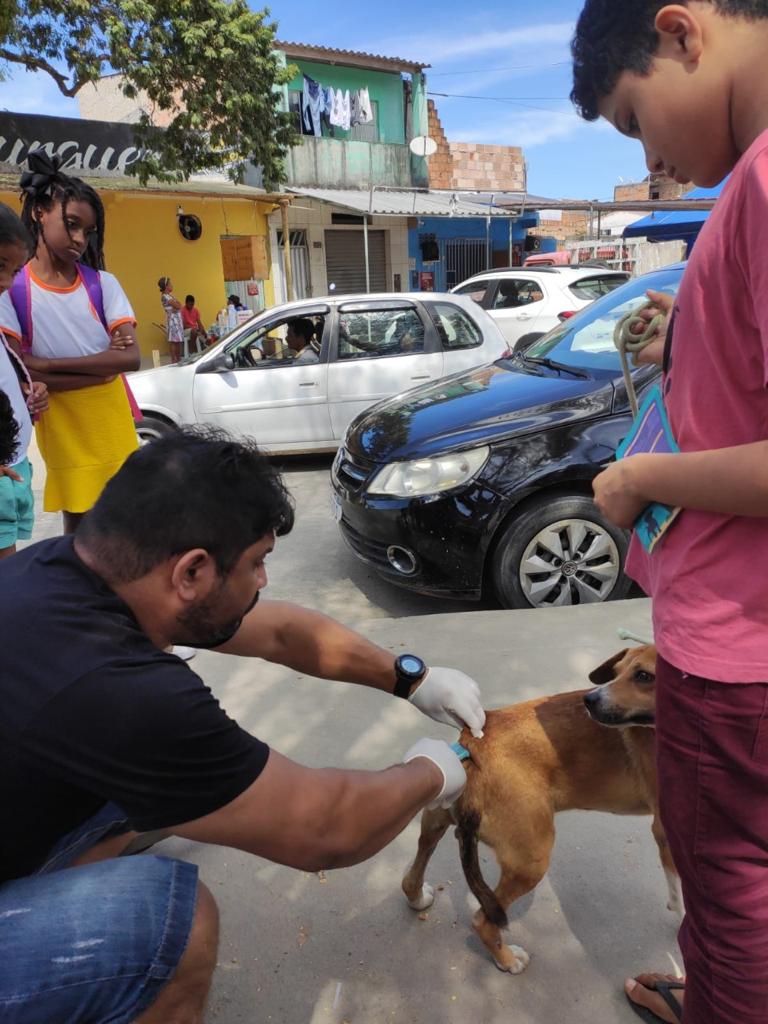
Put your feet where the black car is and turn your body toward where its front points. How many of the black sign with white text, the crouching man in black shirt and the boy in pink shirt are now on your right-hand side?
1

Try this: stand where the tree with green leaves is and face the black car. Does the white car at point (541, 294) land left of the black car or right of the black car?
left

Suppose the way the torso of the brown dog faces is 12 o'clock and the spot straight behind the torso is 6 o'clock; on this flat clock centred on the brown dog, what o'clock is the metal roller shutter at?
The metal roller shutter is roughly at 10 o'clock from the brown dog.

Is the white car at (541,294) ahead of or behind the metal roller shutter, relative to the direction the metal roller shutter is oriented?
ahead

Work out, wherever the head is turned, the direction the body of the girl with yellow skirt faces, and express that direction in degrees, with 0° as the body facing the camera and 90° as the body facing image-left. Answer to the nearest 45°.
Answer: approximately 315°

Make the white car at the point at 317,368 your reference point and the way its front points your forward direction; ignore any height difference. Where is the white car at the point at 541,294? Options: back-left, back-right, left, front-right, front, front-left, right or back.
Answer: back-right

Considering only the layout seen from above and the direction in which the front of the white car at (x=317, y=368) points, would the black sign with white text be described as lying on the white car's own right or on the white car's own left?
on the white car's own right

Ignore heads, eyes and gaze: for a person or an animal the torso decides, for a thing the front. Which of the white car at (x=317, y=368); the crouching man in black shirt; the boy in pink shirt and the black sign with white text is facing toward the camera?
the black sign with white text

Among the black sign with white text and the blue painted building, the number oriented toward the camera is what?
2

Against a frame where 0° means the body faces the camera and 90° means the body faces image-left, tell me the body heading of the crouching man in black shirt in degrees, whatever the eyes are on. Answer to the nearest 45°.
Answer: approximately 270°

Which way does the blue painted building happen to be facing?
toward the camera

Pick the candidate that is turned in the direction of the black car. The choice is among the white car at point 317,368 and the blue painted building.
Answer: the blue painted building

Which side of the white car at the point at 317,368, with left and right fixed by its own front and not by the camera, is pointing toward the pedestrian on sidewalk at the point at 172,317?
right

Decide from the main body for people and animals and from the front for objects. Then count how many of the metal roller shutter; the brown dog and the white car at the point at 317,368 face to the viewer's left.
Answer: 1

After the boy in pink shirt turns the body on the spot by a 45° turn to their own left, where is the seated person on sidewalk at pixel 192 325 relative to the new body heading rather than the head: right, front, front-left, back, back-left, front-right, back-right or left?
right

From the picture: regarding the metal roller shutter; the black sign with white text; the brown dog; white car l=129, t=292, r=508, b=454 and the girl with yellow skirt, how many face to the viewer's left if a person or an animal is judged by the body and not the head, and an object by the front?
1

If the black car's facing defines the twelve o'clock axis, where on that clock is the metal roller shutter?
The metal roller shutter is roughly at 4 o'clock from the black car.

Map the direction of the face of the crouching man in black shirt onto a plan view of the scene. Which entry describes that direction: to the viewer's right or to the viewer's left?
to the viewer's right

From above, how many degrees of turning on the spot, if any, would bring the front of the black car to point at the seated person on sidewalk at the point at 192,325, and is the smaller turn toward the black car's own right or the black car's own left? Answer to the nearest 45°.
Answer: approximately 90° to the black car's own right
